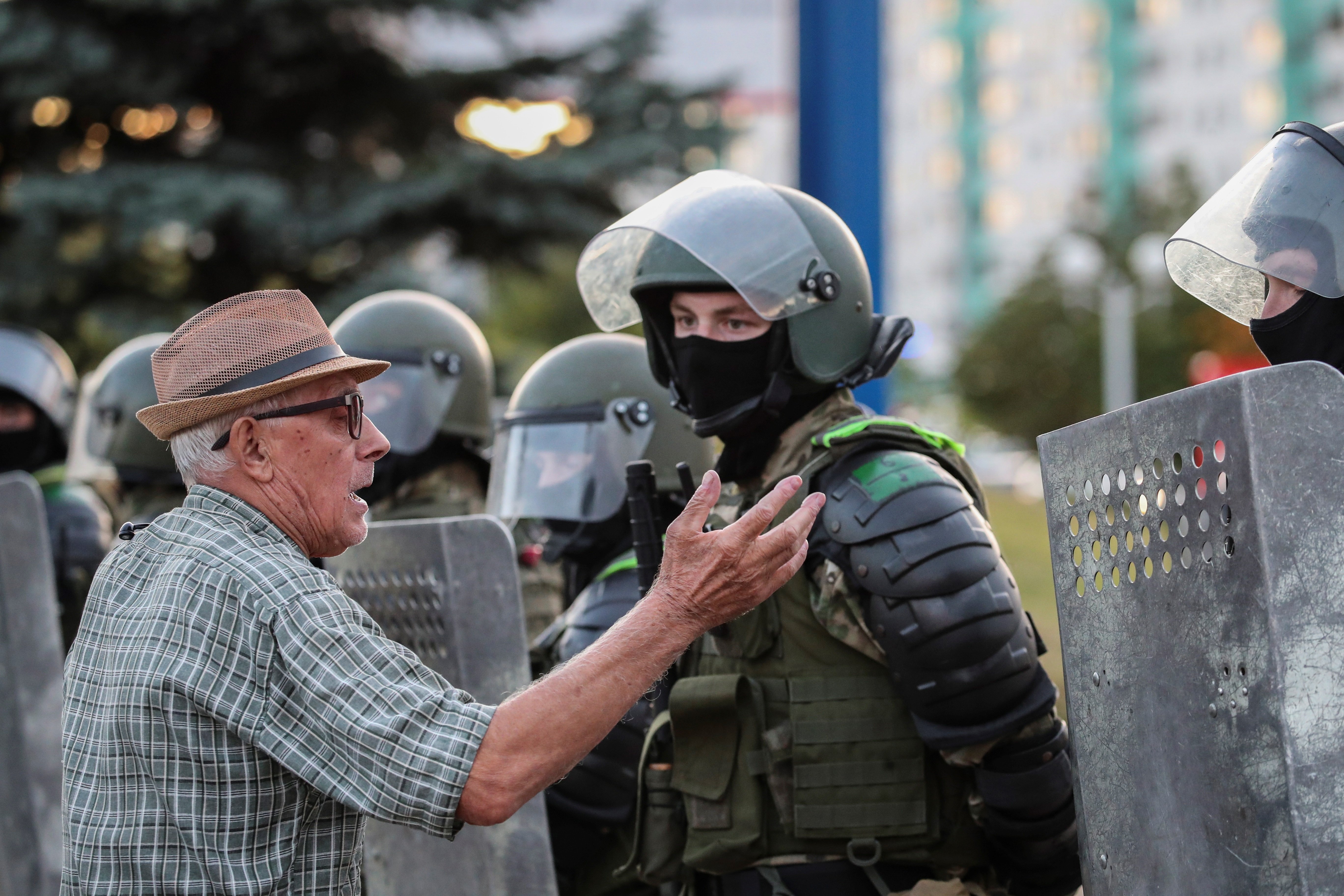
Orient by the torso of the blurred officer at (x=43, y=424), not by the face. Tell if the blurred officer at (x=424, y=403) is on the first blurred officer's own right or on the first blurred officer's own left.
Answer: on the first blurred officer's own left

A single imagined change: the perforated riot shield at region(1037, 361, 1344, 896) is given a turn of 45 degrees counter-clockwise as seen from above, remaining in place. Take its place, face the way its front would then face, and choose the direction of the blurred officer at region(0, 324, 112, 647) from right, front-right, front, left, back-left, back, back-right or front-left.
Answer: back-right

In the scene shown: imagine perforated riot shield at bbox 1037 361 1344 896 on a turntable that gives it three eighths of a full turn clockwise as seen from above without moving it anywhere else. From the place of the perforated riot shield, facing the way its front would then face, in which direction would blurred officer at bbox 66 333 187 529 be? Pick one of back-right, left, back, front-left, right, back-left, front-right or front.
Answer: front-left

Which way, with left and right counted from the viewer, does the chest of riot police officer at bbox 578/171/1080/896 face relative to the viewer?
facing the viewer and to the left of the viewer

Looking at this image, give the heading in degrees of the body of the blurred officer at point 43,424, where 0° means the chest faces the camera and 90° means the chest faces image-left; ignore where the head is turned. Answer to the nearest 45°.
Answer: approximately 45°

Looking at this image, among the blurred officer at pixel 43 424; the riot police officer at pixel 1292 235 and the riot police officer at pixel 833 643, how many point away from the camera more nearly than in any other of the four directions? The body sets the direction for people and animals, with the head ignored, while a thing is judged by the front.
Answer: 0

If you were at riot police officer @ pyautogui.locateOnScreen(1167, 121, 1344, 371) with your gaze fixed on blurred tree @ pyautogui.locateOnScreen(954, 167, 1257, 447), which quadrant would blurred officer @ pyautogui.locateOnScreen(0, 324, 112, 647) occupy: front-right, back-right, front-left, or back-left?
front-left

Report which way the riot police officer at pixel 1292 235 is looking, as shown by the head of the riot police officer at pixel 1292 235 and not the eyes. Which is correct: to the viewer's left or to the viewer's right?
to the viewer's left

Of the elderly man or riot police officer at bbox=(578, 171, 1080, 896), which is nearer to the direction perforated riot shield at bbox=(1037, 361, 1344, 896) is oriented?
the elderly man

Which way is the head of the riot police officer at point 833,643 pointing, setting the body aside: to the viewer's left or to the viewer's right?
to the viewer's left

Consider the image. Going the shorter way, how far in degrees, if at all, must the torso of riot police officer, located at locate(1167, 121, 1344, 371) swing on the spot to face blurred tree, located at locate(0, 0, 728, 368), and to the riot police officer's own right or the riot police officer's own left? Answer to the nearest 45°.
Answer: approximately 45° to the riot police officer's own right

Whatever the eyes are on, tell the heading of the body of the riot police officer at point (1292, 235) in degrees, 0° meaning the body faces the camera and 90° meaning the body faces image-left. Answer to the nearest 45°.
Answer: approximately 90°

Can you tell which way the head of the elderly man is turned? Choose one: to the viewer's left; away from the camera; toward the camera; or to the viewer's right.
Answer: to the viewer's right

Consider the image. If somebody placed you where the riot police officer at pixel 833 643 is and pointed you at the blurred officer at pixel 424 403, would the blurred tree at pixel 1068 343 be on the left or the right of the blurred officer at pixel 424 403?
right

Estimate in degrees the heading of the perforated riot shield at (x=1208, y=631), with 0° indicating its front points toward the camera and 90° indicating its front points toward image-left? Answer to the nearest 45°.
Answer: approximately 45°
